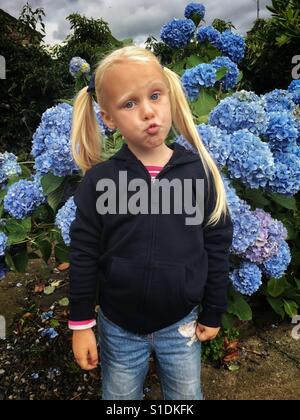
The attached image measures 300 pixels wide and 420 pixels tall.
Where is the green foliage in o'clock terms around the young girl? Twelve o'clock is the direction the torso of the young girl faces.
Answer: The green foliage is roughly at 7 o'clock from the young girl.

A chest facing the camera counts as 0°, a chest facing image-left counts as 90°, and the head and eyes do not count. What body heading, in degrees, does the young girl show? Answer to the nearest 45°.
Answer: approximately 0°

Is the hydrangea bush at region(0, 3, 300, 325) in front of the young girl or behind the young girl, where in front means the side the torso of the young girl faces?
behind

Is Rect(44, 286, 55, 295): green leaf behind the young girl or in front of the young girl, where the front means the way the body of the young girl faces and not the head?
behind
